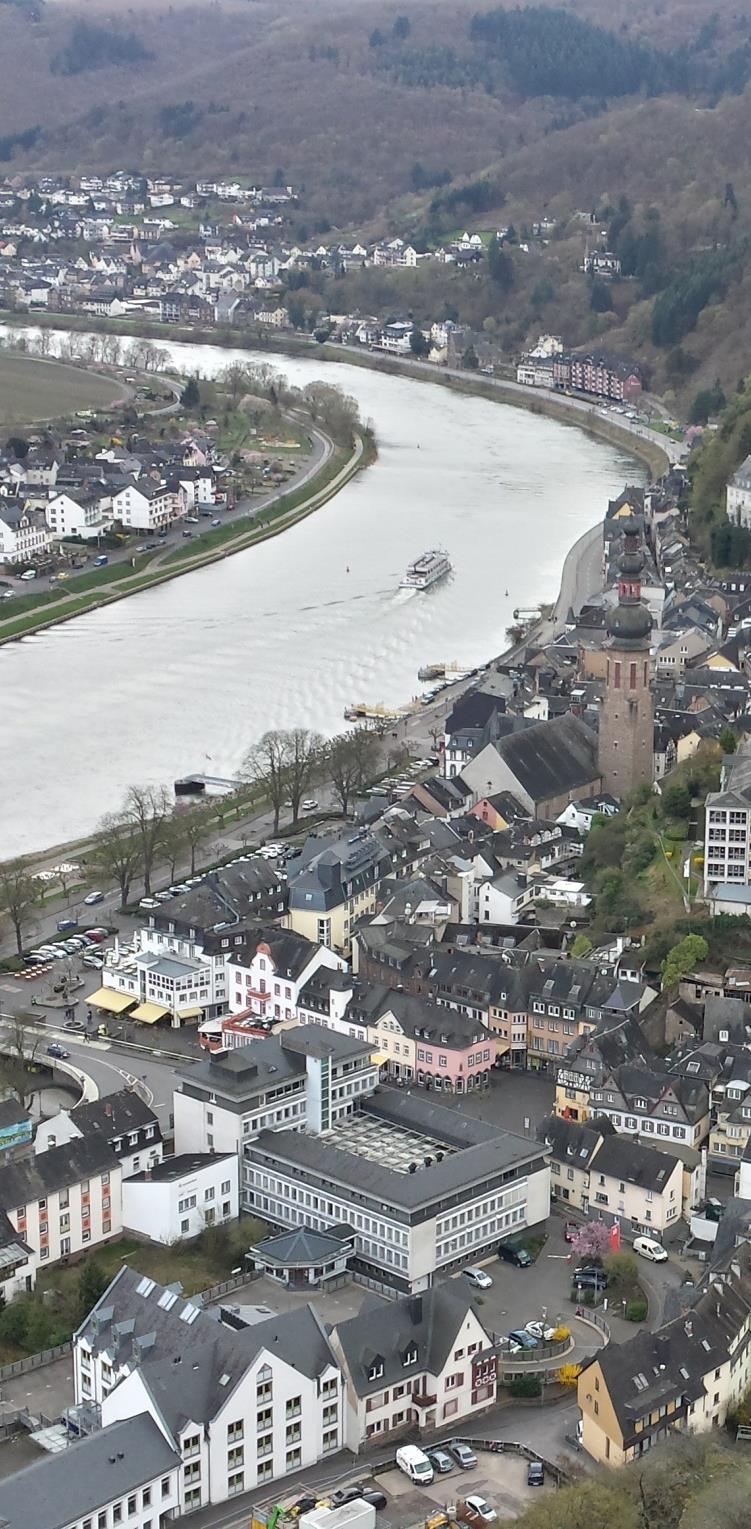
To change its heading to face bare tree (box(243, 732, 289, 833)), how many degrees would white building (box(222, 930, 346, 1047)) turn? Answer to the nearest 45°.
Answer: approximately 135° to its right

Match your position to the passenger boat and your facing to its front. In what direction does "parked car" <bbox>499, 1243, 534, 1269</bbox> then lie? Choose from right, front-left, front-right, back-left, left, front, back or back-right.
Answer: back-right

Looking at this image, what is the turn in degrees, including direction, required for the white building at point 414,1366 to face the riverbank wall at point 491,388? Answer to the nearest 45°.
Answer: approximately 135° to its left

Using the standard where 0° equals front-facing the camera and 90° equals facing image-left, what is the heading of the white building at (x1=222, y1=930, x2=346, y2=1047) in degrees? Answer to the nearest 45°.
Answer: approximately 45°

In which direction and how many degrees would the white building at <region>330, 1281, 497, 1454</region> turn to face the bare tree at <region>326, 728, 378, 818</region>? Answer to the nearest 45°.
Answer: approximately 135° to its left

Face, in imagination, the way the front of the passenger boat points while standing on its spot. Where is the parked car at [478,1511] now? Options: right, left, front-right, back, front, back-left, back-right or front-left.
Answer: back-right

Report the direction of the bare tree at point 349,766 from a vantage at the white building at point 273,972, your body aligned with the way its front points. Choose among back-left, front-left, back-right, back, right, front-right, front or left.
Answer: back-right

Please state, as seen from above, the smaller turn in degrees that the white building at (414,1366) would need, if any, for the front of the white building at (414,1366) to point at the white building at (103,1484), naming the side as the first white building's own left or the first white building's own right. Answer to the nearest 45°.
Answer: approximately 90° to the first white building's own right
